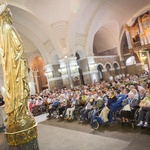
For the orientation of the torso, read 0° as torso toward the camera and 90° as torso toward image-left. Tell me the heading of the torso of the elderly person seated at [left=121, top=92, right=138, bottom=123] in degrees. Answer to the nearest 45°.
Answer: approximately 45°

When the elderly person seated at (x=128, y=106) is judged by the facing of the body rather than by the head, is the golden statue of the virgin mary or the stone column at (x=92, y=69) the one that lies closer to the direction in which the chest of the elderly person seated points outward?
the golden statue of the virgin mary

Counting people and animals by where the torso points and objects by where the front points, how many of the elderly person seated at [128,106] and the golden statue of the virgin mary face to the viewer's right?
1

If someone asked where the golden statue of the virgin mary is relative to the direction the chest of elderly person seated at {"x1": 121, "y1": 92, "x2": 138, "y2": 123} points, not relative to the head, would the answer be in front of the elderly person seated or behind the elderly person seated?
in front

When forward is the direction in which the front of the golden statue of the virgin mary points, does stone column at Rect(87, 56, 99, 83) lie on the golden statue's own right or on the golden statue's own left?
on the golden statue's own left

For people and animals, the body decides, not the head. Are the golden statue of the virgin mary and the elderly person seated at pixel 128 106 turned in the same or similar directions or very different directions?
very different directions

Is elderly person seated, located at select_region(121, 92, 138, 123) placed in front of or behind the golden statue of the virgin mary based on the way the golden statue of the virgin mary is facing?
in front

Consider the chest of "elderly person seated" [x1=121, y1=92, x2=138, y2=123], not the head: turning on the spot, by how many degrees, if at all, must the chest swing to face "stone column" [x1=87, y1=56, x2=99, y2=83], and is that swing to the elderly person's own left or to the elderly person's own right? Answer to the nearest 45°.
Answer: approximately 135° to the elderly person's own right

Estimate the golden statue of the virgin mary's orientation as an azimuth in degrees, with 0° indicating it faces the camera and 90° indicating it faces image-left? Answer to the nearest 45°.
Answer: approximately 270°
